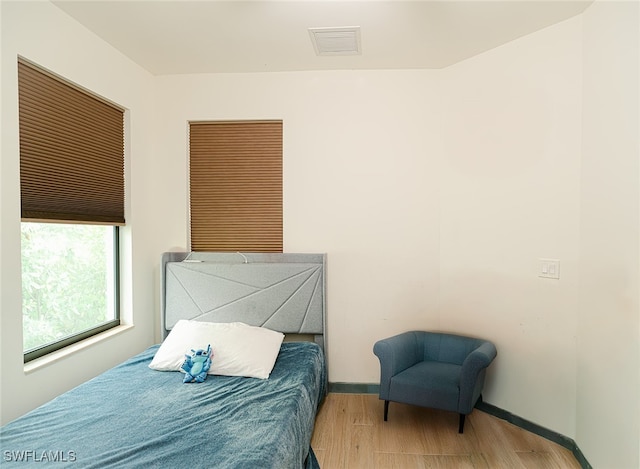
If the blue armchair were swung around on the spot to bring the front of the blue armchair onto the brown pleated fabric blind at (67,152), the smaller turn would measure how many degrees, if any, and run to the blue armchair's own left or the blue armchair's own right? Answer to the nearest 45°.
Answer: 0° — it already faces it

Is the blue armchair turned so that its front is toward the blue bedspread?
yes

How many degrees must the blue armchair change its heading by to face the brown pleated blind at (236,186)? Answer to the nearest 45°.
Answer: approximately 45° to its right

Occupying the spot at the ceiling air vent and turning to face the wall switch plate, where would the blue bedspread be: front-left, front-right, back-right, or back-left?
back-right

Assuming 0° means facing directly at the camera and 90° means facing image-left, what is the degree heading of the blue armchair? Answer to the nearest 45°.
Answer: approximately 45°

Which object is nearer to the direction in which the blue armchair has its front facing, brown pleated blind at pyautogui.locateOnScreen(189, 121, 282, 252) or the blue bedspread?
the blue bedspread
